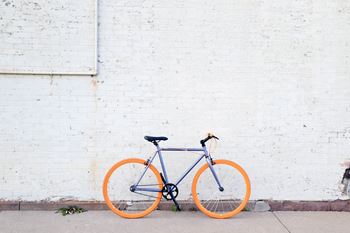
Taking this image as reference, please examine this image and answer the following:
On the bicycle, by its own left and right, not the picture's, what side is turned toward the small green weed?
back

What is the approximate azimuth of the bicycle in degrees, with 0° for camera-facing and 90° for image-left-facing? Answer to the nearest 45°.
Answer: approximately 270°
